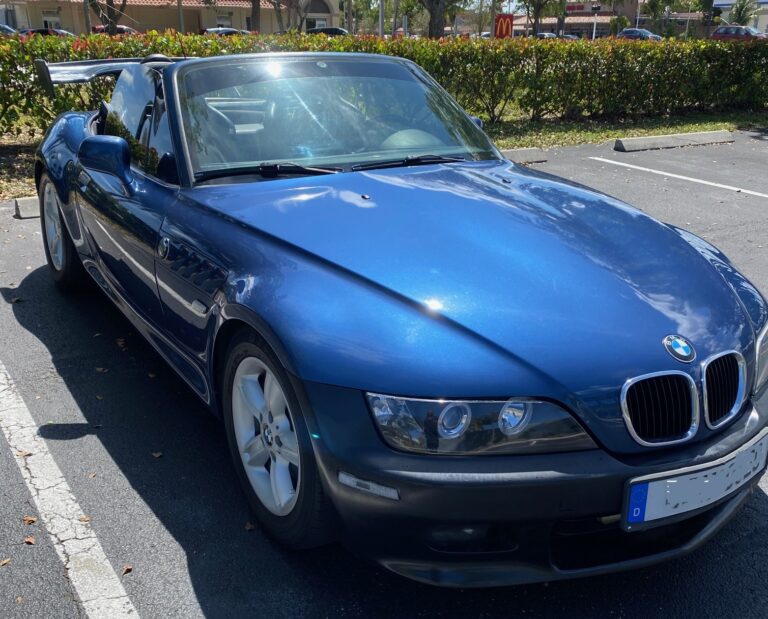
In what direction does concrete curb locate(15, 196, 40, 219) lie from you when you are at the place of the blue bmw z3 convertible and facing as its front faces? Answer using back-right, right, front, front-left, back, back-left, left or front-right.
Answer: back

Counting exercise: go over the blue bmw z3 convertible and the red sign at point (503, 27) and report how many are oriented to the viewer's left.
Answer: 0

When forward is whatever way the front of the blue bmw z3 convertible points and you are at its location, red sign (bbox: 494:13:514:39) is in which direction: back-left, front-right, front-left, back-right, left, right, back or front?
back-left

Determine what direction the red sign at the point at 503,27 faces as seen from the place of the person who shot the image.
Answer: facing the viewer

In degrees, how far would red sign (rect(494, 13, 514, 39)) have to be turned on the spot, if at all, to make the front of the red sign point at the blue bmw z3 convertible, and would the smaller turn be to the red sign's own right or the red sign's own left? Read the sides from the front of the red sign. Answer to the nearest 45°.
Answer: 0° — it already faces it

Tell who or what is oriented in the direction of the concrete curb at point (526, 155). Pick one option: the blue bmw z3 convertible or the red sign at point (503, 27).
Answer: the red sign

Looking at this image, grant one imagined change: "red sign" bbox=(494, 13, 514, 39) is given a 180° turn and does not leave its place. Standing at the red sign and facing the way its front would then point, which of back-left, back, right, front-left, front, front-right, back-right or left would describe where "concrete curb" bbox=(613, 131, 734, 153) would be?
back-right

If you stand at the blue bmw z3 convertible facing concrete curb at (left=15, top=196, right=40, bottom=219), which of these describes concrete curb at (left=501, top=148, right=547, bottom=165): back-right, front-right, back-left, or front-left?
front-right

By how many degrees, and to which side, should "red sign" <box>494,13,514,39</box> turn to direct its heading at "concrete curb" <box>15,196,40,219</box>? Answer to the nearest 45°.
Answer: approximately 45° to its right

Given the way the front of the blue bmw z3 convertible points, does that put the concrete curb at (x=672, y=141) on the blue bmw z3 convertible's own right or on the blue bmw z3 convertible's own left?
on the blue bmw z3 convertible's own left

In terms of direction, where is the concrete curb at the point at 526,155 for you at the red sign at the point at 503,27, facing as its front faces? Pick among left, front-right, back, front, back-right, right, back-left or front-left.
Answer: front

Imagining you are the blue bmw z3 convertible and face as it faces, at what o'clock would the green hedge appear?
The green hedge is roughly at 8 o'clock from the blue bmw z3 convertible.
